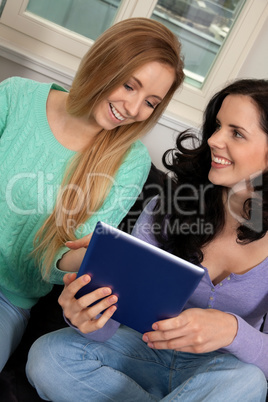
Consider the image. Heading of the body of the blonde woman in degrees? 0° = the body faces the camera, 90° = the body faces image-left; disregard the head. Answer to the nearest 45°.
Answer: approximately 0°
